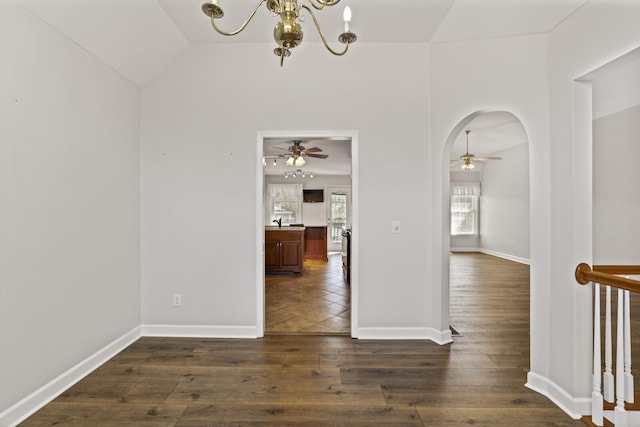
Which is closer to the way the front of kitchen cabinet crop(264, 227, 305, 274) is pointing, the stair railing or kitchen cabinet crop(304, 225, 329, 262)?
the stair railing

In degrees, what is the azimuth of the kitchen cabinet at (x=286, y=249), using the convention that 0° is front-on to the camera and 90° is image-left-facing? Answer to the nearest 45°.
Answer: approximately 0°

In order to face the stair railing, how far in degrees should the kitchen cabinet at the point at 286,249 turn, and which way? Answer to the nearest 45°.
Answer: approximately 45° to its left

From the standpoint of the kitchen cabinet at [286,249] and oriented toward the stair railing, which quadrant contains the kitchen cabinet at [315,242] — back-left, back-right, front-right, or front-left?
back-left

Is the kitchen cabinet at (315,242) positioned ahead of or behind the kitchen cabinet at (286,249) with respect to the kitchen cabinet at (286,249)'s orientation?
behind
